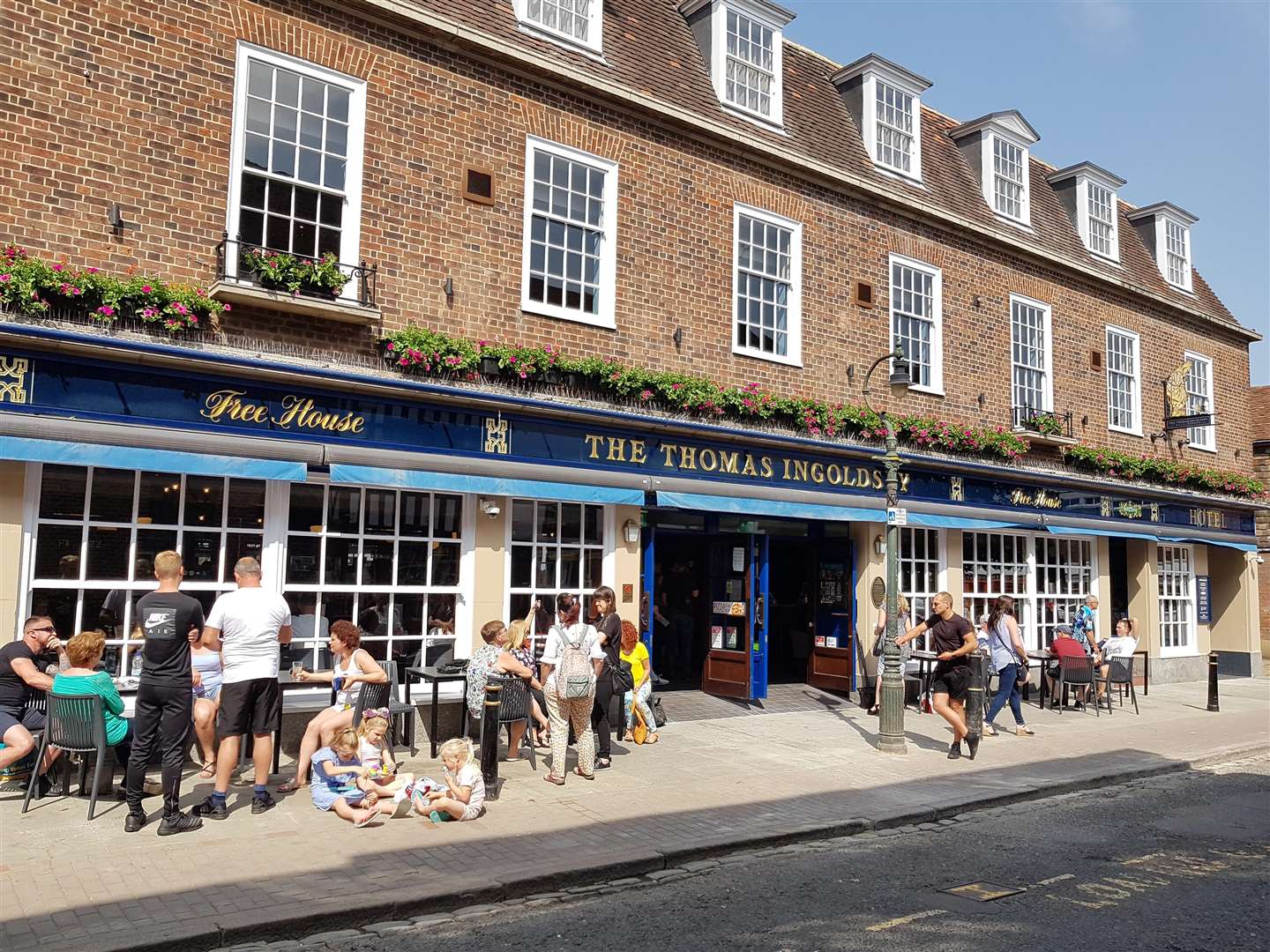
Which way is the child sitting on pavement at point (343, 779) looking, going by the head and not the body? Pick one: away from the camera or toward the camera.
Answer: toward the camera

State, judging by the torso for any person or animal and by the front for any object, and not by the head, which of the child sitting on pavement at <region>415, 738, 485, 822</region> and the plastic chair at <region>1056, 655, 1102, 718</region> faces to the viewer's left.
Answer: the child sitting on pavement

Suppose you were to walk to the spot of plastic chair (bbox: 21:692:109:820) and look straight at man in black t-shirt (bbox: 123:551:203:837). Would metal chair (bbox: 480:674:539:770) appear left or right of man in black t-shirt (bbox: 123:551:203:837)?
left

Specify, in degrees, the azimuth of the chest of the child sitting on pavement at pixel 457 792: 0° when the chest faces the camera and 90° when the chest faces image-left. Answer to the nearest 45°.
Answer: approximately 90°

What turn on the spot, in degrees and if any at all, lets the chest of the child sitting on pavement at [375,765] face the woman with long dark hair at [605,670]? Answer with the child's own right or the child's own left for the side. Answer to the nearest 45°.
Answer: approximately 90° to the child's own left

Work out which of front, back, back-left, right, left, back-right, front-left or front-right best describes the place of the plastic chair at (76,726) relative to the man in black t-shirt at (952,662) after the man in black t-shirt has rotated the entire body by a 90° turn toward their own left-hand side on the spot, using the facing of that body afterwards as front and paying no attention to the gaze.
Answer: right

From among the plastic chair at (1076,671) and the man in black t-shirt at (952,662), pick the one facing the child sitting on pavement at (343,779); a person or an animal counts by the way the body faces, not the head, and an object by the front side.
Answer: the man in black t-shirt

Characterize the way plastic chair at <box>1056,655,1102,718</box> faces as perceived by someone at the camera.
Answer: facing away from the viewer

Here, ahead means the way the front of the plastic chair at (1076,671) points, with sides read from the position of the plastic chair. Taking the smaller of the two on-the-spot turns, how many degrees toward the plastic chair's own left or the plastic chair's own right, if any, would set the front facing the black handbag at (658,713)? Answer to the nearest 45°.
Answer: approximately 135° to the plastic chair's own left

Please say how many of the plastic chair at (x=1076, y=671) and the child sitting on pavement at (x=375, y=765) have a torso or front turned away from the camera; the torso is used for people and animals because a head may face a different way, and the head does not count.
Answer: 1

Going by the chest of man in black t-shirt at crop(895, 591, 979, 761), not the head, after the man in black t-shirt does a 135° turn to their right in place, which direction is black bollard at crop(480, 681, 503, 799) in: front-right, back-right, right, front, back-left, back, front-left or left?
back-left

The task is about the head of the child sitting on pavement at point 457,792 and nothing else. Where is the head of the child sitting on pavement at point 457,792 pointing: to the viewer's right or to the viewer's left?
to the viewer's left

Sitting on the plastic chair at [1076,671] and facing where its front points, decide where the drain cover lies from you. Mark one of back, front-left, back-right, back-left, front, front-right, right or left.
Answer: back

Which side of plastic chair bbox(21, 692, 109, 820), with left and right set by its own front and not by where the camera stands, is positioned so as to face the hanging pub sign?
right

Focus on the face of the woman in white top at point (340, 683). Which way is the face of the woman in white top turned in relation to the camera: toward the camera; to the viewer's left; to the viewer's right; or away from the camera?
to the viewer's left
